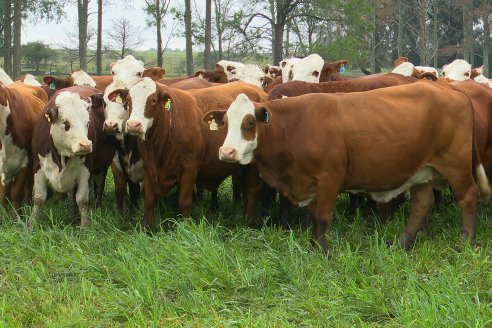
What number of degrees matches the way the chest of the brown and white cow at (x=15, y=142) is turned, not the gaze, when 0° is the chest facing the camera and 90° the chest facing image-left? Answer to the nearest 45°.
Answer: approximately 45°

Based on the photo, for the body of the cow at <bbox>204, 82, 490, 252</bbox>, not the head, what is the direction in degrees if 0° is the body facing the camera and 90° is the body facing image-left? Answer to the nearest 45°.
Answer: approximately 90°

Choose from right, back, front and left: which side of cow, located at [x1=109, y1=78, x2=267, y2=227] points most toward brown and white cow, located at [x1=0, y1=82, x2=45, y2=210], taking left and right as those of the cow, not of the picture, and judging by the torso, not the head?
right

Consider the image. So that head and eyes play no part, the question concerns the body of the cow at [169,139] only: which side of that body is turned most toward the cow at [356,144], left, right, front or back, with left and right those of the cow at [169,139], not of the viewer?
left

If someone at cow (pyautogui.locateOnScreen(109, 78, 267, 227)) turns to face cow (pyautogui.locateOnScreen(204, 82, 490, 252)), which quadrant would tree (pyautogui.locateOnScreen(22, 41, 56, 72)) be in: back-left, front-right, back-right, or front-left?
back-left

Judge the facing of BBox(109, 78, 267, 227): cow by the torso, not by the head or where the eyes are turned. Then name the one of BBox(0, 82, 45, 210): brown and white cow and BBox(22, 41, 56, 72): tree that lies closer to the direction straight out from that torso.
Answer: the brown and white cow
